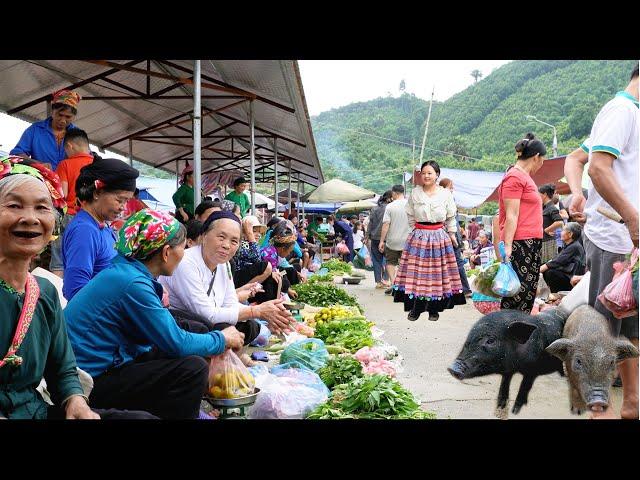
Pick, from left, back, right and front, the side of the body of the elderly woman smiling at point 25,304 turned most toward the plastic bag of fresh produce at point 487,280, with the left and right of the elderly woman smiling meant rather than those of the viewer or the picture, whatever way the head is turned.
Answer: left

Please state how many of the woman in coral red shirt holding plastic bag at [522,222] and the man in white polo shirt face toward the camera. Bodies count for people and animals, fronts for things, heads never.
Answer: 0

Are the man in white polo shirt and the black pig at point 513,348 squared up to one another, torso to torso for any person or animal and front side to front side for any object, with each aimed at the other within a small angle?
no

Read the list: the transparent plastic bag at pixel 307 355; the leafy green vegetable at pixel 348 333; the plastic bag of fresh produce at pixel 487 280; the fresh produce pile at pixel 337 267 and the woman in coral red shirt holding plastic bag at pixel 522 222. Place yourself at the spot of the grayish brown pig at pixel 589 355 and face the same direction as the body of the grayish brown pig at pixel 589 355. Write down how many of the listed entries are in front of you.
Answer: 0

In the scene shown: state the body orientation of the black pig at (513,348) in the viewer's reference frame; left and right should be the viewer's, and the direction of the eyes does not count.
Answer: facing the viewer and to the left of the viewer

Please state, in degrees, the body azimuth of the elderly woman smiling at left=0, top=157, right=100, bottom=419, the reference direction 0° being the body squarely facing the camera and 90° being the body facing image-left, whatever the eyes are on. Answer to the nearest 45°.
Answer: approximately 0°

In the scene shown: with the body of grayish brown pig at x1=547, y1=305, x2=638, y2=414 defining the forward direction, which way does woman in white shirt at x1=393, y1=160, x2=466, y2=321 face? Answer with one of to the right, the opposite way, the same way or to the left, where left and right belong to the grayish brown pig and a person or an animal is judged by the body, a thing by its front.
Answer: the same way

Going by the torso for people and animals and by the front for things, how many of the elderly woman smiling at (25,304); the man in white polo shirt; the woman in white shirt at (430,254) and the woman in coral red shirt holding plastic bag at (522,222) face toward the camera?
2

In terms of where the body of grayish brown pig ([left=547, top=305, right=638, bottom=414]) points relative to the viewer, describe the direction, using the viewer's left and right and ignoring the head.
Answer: facing the viewer

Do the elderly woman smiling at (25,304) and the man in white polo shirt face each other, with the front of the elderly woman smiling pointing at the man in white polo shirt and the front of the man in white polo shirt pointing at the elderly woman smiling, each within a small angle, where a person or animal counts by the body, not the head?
no
